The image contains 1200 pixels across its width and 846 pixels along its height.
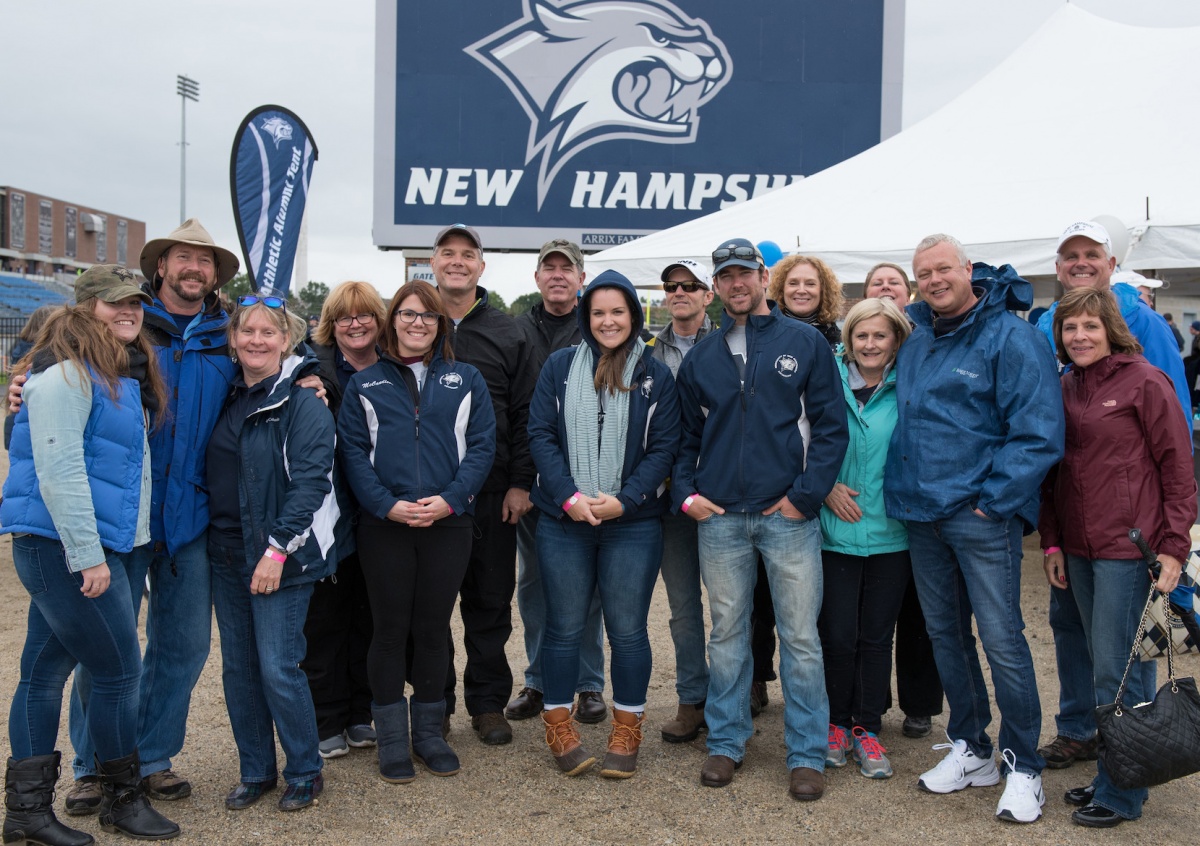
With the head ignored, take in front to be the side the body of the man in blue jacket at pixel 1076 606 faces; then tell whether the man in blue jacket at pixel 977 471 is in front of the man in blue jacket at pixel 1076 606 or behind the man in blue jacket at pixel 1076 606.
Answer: in front

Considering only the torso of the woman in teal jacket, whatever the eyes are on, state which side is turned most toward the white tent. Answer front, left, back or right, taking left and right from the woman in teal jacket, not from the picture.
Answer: back

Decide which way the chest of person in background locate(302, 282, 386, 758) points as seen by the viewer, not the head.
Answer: toward the camera

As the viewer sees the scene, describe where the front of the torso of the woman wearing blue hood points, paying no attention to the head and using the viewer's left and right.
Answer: facing the viewer

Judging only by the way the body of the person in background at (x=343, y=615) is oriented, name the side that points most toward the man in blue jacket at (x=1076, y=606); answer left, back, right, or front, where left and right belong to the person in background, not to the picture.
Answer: left

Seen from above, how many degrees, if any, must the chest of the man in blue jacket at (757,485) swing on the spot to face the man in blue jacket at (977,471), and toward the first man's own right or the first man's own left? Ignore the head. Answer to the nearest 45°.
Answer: approximately 90° to the first man's own left

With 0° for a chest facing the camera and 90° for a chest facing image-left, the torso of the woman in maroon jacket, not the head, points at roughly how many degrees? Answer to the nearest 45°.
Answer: approximately 45°

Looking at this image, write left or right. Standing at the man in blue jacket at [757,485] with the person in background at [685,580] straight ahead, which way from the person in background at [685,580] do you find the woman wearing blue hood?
left

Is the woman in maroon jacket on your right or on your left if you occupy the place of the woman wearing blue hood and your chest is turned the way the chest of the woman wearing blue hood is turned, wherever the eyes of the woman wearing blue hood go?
on your left

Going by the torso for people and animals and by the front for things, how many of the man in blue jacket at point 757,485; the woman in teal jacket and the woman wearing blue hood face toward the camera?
3

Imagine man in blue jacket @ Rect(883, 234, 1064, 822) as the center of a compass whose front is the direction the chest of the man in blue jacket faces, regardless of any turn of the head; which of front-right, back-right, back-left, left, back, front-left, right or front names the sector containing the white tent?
back-right

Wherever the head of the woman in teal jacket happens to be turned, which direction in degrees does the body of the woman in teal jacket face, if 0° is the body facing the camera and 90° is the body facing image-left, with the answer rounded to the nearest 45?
approximately 0°

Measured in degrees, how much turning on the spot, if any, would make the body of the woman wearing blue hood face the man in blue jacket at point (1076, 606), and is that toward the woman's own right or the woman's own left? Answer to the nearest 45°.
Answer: approximately 90° to the woman's own left
